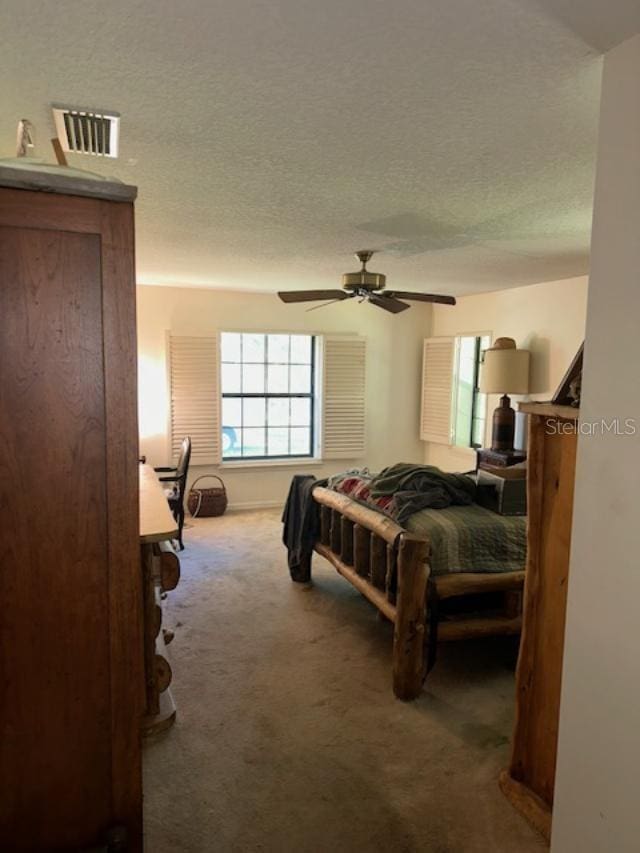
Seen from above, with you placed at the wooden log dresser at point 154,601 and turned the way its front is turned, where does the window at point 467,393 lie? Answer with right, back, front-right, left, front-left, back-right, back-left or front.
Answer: front-left

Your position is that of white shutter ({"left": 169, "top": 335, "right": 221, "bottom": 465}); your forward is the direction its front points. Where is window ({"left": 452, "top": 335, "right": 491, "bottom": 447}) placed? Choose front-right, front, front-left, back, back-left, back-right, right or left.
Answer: left

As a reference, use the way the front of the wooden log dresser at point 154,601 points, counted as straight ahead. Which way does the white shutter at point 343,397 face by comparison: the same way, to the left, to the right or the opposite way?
to the right

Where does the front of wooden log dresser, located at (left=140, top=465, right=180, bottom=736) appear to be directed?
to the viewer's right

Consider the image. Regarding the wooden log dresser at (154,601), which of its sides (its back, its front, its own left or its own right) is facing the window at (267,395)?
left

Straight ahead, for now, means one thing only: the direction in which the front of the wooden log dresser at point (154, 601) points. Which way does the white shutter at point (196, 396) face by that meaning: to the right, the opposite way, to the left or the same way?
to the right

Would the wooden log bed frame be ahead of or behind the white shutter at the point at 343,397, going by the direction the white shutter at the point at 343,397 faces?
ahead

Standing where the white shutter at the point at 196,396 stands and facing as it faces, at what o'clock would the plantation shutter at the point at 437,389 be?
The plantation shutter is roughly at 9 o'clock from the white shutter.

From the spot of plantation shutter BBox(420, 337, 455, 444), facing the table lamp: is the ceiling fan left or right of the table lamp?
right
